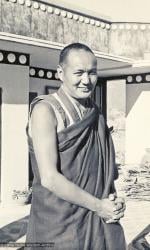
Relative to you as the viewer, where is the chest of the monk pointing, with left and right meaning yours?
facing the viewer and to the right of the viewer
